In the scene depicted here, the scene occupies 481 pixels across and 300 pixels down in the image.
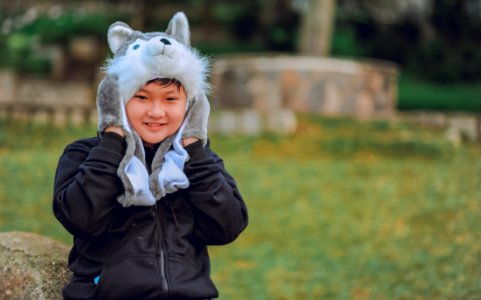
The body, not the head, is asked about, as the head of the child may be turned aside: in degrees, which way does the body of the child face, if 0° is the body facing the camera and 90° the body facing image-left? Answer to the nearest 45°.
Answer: approximately 0°
